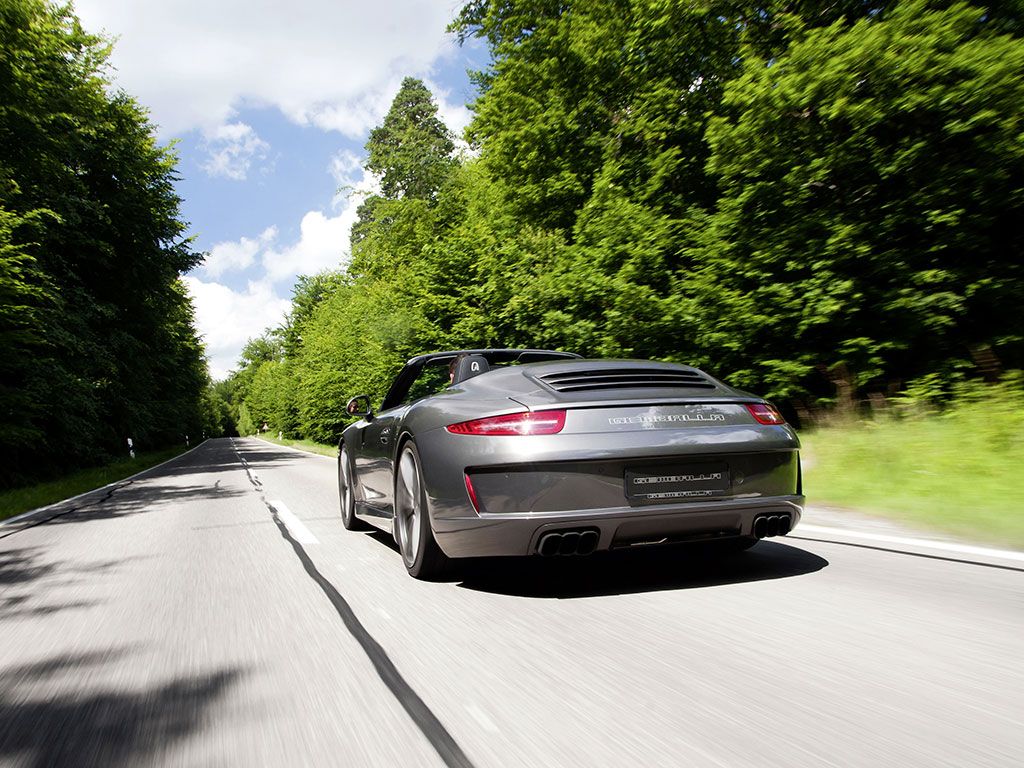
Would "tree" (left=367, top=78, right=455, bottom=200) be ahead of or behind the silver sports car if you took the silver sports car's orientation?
ahead

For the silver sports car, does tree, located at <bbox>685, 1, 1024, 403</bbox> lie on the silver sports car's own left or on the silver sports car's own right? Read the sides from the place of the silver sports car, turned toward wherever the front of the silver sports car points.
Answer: on the silver sports car's own right

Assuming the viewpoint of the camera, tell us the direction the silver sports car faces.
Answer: facing away from the viewer and to the left of the viewer
